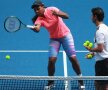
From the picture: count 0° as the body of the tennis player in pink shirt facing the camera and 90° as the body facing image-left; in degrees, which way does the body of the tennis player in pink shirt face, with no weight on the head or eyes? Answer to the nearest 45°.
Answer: approximately 45°
